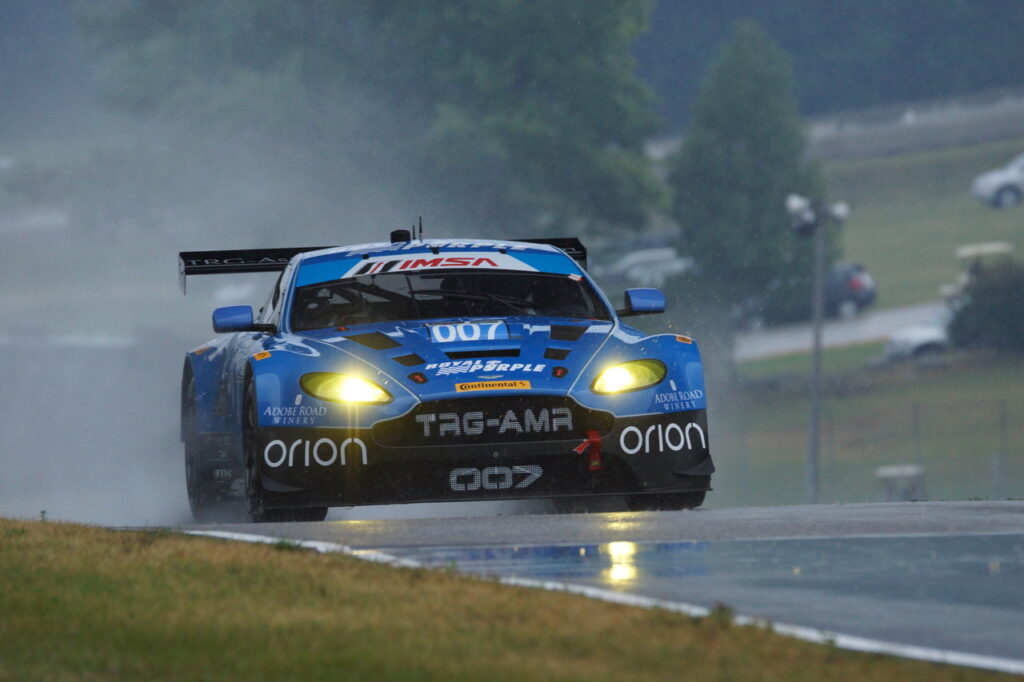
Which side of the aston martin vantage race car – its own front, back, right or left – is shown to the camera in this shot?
front
